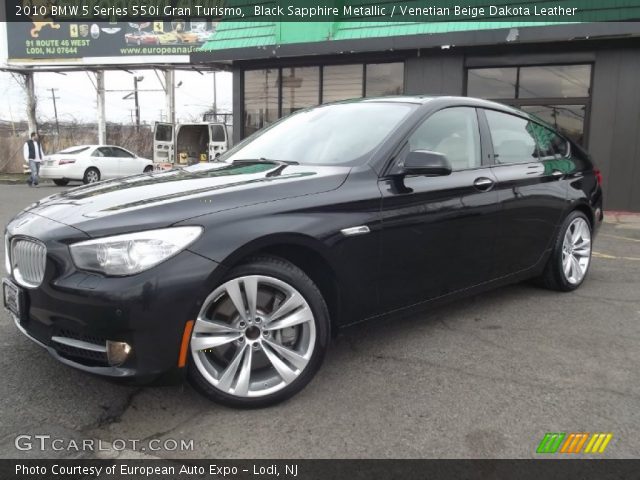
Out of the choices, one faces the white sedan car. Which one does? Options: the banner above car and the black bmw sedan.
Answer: the banner above car

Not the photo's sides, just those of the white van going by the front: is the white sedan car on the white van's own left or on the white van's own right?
on the white van's own left

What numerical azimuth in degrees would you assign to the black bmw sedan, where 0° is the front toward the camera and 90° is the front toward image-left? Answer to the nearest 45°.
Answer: approximately 45°

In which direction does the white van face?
away from the camera

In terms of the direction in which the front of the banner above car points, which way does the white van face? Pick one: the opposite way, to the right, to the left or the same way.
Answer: the opposite way

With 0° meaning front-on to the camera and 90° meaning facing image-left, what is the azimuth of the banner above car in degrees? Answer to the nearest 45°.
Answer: approximately 0°
